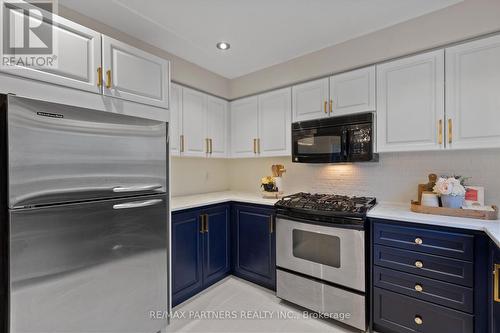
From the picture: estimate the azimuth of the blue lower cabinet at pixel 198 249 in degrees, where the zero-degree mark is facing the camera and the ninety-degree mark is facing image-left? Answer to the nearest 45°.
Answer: approximately 315°

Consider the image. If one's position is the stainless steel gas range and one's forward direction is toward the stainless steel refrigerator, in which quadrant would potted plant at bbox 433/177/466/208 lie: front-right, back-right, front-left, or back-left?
back-left

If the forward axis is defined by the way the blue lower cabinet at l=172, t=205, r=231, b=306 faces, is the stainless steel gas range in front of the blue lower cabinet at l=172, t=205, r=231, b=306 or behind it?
in front

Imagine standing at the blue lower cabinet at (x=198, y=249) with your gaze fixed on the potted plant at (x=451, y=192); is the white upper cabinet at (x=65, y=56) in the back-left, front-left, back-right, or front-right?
back-right

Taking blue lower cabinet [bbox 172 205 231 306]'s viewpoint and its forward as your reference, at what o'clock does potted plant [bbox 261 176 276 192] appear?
The potted plant is roughly at 10 o'clock from the blue lower cabinet.

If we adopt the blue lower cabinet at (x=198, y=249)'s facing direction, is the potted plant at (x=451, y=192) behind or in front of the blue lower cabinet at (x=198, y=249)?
in front

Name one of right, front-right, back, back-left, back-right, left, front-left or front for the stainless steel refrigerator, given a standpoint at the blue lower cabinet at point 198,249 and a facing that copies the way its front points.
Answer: right
